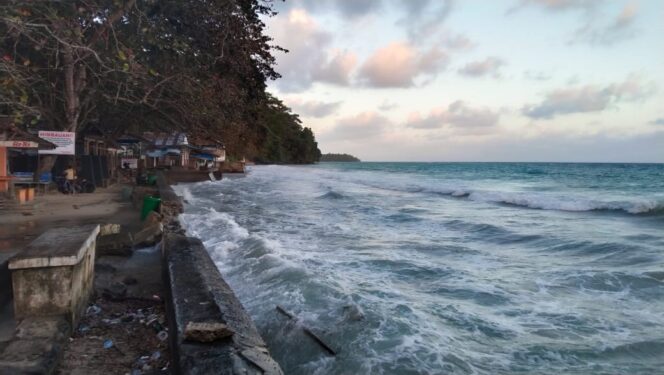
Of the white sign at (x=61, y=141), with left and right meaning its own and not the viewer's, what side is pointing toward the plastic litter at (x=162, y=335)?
front

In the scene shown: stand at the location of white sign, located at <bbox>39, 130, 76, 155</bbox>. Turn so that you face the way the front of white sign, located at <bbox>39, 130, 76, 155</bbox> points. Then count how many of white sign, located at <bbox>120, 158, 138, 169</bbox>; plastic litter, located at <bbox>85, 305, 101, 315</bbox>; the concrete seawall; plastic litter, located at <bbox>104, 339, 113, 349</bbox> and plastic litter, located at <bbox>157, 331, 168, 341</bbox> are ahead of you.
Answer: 4

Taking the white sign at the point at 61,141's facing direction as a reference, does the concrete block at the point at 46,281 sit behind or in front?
in front

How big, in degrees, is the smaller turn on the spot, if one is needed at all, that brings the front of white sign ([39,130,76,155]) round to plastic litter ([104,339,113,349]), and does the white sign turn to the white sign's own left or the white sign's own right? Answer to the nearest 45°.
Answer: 0° — it already faces it

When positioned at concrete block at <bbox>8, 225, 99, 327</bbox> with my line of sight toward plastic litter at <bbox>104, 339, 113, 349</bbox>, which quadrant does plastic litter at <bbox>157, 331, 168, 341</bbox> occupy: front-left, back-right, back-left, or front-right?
front-left

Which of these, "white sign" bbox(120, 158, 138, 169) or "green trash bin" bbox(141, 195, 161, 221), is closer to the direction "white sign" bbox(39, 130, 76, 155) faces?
the green trash bin

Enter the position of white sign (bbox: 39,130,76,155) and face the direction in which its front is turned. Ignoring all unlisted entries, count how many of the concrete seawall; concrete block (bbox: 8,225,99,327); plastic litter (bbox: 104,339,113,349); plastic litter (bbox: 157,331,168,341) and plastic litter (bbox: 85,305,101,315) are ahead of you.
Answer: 5

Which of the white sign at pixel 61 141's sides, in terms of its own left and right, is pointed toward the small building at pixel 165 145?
back

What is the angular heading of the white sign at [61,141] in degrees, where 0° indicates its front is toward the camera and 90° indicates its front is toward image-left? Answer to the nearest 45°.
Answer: approximately 0°

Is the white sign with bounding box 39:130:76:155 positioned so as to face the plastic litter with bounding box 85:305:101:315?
yes

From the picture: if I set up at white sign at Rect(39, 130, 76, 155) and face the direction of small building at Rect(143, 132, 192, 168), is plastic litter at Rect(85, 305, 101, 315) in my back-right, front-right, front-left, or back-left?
back-right

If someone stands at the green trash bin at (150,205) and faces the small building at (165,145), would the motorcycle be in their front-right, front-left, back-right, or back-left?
front-left

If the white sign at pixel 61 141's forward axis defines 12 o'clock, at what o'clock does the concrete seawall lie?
The concrete seawall is roughly at 12 o'clock from the white sign.
